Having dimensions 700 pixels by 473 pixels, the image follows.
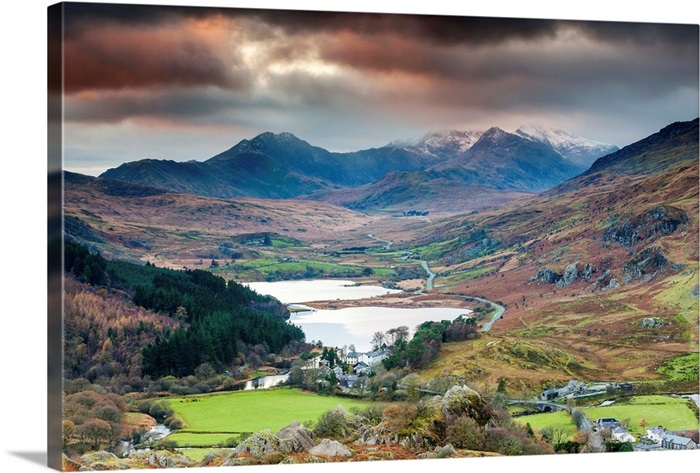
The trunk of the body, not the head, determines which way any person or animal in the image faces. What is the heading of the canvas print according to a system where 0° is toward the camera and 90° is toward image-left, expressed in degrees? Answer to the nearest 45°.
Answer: approximately 315°
